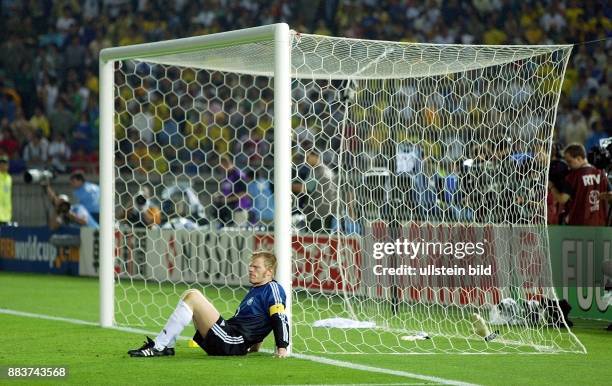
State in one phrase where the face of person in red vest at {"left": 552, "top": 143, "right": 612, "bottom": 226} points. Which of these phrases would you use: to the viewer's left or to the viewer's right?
to the viewer's left

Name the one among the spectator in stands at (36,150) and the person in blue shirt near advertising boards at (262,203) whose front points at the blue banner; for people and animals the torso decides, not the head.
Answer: the spectator in stands at (36,150)

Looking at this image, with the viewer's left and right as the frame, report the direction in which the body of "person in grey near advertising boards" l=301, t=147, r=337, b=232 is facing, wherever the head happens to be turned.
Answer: facing the viewer and to the left of the viewer

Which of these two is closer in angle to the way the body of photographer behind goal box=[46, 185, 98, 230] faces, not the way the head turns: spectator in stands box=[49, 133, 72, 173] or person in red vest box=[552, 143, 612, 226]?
the person in red vest

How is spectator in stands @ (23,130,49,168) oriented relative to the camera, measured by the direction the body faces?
toward the camera

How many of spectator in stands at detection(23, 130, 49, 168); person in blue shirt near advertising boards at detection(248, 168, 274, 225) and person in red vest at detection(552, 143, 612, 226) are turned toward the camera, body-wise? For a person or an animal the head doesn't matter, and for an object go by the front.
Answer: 2

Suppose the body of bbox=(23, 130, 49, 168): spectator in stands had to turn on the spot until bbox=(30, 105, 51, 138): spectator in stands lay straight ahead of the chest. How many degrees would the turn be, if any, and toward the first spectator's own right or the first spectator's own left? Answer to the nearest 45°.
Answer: approximately 180°

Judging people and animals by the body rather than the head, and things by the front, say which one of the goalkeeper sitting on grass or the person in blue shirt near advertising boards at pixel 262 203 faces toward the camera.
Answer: the person in blue shirt near advertising boards

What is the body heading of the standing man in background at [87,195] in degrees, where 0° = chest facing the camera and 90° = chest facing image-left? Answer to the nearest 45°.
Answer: approximately 45°

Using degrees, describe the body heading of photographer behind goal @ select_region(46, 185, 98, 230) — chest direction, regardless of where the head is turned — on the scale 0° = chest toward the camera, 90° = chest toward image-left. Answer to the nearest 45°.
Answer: approximately 45°

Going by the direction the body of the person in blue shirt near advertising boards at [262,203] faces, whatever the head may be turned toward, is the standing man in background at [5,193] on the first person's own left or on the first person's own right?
on the first person's own right

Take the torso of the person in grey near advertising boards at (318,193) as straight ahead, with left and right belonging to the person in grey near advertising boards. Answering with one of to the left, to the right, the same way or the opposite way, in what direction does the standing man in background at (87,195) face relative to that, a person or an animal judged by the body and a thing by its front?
the same way

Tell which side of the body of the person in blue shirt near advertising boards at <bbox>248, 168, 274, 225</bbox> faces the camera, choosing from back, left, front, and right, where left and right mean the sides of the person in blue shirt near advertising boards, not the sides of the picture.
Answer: front

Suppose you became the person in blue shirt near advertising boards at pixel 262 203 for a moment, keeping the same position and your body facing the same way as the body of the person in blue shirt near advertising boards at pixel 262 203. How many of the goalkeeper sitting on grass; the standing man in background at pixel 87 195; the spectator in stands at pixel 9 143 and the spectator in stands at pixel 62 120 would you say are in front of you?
1
